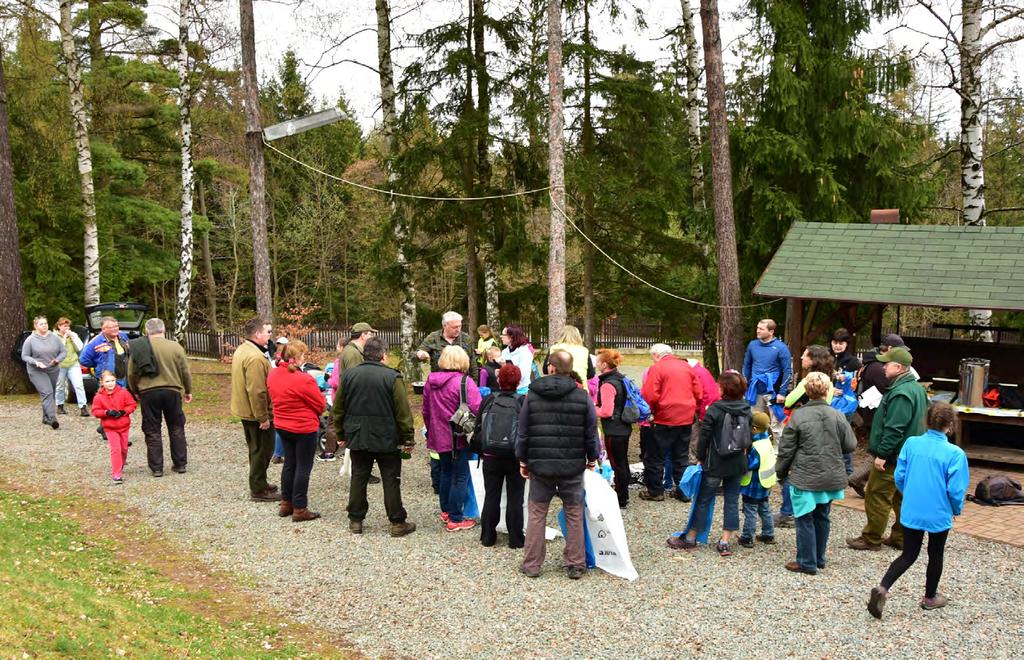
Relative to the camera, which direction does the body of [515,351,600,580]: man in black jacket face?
away from the camera

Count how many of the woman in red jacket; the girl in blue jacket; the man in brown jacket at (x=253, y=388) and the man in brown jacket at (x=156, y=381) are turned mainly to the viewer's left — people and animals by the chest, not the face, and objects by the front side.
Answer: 0

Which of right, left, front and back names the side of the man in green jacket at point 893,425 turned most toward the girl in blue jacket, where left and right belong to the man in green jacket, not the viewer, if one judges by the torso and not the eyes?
left

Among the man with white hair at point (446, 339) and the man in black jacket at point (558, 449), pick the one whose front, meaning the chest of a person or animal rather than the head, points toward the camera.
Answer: the man with white hair

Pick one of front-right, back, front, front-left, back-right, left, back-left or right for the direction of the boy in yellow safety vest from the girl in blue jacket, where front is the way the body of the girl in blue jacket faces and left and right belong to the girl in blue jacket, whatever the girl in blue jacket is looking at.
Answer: left

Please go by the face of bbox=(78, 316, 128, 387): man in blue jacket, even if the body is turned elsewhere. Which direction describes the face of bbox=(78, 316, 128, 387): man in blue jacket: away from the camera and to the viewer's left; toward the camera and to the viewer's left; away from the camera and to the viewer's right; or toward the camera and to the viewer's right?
toward the camera and to the viewer's right

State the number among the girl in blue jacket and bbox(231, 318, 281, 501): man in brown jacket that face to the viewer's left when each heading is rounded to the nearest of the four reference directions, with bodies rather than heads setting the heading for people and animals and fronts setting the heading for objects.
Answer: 0

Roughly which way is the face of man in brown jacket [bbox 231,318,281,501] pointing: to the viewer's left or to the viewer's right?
to the viewer's right

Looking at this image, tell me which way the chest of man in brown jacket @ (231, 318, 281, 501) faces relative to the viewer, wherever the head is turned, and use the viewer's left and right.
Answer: facing to the right of the viewer

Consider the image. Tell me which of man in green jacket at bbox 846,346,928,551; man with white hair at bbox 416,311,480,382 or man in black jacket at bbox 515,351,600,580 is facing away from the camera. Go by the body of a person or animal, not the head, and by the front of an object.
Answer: the man in black jacket

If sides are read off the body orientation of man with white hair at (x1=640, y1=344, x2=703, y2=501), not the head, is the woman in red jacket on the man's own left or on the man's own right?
on the man's own left

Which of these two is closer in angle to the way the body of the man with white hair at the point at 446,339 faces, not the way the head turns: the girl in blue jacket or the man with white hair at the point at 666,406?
the girl in blue jacket

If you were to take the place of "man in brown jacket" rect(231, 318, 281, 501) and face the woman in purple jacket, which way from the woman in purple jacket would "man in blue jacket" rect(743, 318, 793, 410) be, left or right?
left

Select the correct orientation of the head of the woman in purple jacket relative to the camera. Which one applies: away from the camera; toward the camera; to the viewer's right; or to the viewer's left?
away from the camera

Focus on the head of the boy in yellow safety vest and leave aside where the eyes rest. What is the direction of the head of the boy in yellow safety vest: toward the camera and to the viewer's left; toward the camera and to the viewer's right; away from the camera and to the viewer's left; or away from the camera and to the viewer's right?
away from the camera and to the viewer's left

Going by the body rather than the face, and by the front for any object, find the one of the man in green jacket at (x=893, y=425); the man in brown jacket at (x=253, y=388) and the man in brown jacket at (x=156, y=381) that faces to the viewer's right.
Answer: the man in brown jacket at (x=253, y=388)

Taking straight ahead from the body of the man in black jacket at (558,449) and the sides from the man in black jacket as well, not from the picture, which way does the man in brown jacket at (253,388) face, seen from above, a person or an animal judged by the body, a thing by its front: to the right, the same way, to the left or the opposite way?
to the right
